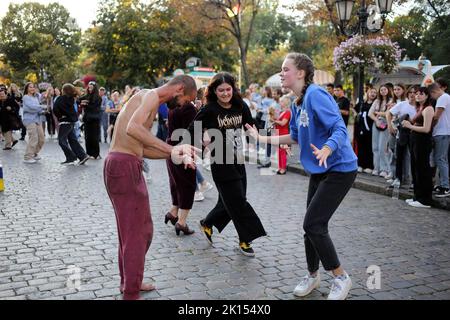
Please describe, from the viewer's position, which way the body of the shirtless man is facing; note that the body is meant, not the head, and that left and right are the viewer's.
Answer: facing to the right of the viewer

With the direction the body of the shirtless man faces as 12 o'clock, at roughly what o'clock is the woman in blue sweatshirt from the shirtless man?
The woman in blue sweatshirt is roughly at 12 o'clock from the shirtless man.

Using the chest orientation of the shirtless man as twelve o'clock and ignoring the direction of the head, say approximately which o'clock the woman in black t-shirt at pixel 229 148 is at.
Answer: The woman in black t-shirt is roughly at 10 o'clock from the shirtless man.

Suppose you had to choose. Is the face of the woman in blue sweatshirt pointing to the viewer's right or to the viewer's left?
to the viewer's left

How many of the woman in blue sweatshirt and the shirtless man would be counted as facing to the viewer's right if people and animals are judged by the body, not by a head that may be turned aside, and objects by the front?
1

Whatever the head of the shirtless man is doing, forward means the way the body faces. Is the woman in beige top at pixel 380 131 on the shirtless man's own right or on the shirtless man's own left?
on the shirtless man's own left

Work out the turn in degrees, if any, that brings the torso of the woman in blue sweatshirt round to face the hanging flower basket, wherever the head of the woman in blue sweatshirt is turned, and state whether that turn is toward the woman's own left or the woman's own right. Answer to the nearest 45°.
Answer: approximately 135° to the woman's own right

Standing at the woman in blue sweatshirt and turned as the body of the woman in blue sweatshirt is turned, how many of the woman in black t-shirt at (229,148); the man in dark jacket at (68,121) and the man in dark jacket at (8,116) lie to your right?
3

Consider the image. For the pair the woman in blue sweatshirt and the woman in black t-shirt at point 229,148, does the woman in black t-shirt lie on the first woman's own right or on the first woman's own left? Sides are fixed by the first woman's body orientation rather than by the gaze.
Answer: on the first woman's own right

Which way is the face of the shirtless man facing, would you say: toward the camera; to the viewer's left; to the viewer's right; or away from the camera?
to the viewer's right

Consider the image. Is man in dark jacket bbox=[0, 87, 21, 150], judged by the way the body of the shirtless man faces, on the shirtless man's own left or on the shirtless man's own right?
on the shirtless man's own left

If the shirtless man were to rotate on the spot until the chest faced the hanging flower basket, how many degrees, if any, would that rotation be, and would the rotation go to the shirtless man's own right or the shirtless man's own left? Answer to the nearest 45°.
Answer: approximately 45° to the shirtless man's own left

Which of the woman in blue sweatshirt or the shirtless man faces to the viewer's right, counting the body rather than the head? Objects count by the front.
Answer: the shirtless man

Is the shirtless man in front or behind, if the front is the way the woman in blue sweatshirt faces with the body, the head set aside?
in front

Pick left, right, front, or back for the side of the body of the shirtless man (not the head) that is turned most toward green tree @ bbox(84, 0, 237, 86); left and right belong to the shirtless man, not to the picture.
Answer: left
